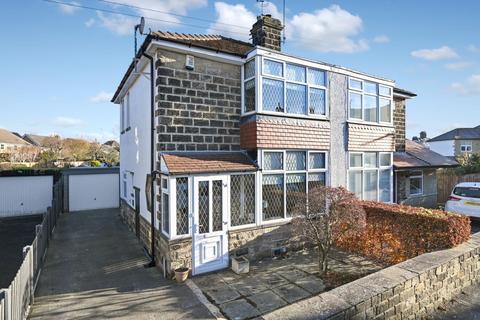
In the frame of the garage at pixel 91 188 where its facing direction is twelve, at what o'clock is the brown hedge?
The brown hedge is roughly at 11 o'clock from the garage.

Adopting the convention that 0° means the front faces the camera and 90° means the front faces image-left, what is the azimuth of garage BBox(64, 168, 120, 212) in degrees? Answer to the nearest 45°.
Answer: approximately 0°

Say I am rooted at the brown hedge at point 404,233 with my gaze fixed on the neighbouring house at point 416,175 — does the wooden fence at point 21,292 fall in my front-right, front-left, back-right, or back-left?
back-left

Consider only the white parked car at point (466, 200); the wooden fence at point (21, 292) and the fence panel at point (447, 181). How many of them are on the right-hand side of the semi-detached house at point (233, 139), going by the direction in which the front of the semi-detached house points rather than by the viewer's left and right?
1

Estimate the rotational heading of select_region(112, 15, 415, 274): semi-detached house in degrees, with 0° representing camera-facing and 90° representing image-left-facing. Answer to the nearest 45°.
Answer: approximately 315°

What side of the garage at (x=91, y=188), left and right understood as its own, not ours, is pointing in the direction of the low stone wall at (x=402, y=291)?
front

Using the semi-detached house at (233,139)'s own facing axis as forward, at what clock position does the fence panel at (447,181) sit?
The fence panel is roughly at 9 o'clock from the semi-detached house.

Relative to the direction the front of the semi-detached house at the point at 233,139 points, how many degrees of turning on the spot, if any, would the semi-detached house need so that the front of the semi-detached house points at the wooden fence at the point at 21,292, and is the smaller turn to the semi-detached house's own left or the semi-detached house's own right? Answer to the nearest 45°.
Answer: approximately 90° to the semi-detached house's own right

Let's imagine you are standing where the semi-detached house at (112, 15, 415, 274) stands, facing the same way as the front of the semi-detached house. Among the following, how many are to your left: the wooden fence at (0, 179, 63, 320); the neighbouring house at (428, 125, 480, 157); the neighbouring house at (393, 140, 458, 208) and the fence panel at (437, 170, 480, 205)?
3

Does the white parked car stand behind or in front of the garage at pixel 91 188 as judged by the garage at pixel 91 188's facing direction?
in front

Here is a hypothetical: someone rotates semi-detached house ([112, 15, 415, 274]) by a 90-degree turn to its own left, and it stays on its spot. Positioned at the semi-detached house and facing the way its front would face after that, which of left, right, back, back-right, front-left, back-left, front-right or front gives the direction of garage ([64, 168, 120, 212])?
left

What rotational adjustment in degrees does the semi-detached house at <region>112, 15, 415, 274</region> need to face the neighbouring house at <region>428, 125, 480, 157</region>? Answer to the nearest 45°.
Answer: approximately 90° to its left

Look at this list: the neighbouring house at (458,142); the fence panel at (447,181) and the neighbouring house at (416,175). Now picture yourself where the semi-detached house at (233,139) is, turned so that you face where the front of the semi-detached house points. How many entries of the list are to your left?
3

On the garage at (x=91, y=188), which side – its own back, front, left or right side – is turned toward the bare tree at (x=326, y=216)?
front
